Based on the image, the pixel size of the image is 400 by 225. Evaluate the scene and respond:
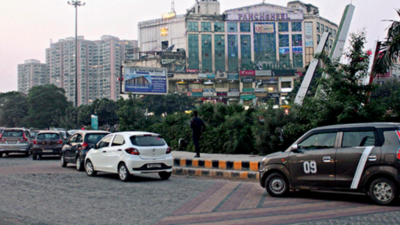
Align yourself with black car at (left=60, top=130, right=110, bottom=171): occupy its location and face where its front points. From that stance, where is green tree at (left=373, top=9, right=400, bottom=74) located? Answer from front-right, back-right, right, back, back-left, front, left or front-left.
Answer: back-right

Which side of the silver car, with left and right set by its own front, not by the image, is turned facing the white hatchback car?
back

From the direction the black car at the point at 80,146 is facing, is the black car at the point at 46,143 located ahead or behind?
ahead

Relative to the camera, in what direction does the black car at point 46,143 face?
facing away from the viewer

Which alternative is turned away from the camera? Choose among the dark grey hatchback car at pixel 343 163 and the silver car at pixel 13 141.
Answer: the silver car

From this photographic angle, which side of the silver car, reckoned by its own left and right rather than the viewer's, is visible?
back

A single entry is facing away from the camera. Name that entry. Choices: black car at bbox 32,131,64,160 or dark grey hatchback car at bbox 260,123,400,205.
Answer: the black car

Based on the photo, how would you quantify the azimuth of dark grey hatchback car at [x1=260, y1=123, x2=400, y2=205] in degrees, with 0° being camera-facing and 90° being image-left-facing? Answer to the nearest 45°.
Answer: approximately 90°

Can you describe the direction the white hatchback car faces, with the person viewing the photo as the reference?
facing away from the viewer and to the left of the viewer

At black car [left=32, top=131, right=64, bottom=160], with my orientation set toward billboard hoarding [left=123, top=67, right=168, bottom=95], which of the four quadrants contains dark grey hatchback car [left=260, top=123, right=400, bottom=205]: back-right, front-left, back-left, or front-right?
back-right

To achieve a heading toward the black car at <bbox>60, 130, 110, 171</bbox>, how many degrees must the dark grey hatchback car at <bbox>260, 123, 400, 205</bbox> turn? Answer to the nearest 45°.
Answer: approximately 45° to its right

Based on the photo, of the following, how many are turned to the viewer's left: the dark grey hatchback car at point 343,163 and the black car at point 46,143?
1

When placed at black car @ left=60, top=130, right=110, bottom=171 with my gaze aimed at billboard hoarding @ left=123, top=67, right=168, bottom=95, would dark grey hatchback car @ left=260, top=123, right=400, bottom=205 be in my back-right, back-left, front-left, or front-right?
back-right

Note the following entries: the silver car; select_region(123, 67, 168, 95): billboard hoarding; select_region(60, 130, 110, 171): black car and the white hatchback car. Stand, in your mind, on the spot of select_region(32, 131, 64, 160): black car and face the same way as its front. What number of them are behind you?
2
